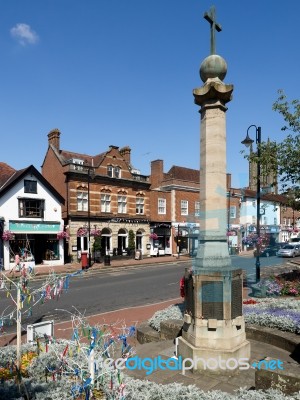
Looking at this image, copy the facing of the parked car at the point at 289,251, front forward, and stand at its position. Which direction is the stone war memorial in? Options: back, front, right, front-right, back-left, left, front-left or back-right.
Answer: front-left

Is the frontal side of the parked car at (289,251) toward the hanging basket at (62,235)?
yes

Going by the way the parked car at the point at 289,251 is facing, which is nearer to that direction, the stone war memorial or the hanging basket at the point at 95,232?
the hanging basket

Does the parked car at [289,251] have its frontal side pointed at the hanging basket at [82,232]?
yes

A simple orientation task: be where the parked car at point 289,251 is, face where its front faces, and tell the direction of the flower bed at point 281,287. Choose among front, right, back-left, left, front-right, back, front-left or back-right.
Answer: front-left

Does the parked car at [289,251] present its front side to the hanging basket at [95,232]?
yes

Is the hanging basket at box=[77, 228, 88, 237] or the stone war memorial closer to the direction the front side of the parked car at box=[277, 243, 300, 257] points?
the hanging basket

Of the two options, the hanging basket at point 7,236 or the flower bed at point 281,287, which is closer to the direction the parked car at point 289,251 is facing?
the hanging basket

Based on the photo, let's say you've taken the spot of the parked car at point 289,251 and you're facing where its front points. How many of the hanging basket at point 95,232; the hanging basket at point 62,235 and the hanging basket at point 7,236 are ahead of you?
3

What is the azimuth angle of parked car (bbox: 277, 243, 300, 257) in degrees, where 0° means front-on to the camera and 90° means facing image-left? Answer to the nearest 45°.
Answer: approximately 45°
